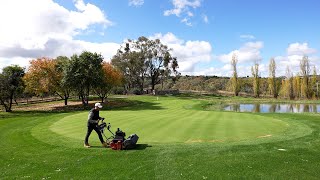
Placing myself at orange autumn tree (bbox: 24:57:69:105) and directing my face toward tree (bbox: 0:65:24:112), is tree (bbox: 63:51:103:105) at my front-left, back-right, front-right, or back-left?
back-left

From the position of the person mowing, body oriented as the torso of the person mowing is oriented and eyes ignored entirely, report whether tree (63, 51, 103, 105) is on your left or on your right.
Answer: on your left

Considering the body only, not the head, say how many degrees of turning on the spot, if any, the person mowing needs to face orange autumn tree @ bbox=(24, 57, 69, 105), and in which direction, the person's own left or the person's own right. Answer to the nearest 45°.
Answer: approximately 90° to the person's own left

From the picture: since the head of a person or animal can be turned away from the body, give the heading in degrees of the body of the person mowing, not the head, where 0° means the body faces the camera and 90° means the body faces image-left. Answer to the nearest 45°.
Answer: approximately 270°

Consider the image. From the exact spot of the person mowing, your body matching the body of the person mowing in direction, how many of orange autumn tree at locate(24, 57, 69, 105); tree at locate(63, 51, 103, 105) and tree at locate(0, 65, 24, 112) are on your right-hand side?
0

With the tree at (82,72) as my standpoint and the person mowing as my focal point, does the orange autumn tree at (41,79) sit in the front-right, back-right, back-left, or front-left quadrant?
back-right

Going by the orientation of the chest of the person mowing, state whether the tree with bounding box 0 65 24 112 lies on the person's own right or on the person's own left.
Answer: on the person's own left
